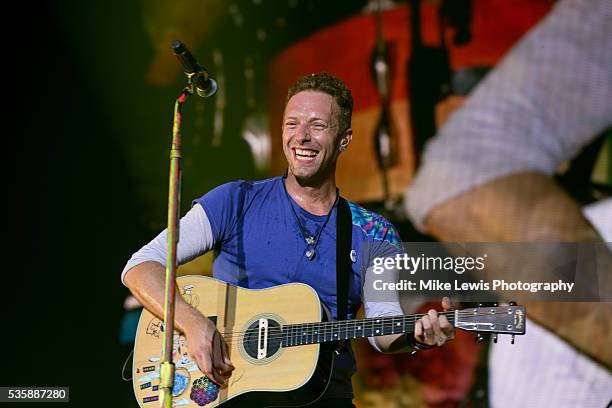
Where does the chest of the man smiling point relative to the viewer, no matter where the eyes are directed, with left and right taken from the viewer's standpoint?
facing the viewer

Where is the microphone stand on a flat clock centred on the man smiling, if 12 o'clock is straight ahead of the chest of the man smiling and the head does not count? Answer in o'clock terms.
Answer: The microphone stand is roughly at 1 o'clock from the man smiling.

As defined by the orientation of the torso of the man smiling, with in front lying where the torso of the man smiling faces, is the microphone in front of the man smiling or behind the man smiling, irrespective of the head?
in front
